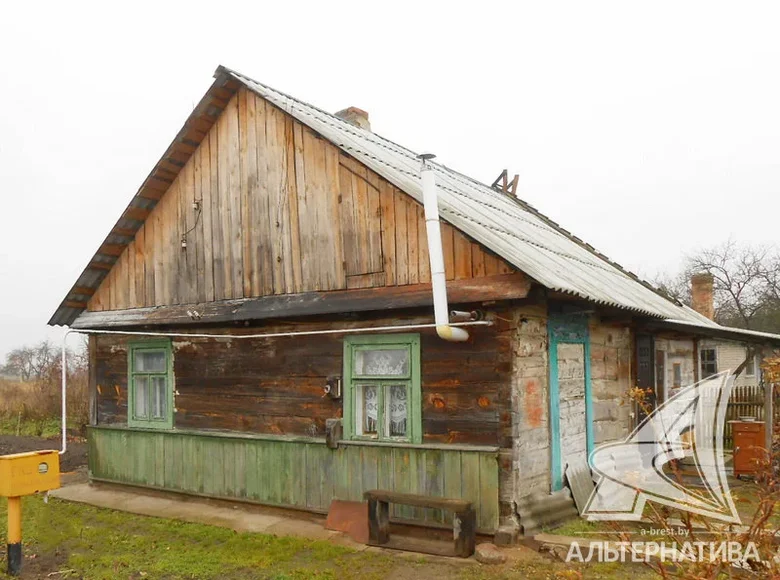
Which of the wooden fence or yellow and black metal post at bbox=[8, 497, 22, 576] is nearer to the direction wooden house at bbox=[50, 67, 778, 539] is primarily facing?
the yellow and black metal post

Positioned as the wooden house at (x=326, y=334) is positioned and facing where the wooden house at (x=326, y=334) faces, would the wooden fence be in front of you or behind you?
behind

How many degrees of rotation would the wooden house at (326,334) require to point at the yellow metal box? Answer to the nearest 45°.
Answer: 0° — it already faces it

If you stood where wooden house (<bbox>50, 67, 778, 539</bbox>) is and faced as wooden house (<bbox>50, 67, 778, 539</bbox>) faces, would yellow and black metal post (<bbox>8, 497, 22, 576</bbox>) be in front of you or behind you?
in front

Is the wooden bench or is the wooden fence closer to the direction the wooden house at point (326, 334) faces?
the wooden bench

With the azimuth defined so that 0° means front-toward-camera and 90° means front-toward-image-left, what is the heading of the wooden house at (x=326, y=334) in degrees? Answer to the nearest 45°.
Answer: approximately 45°

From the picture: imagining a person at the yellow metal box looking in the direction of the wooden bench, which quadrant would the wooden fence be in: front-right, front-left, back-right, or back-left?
front-left
